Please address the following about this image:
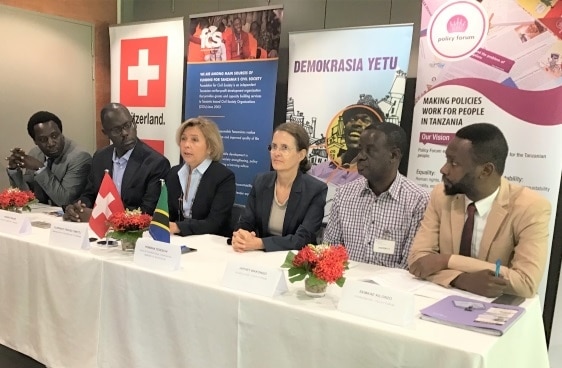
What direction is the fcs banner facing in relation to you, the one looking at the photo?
facing the viewer and to the left of the viewer

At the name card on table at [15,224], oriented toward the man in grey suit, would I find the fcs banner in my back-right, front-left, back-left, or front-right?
front-right

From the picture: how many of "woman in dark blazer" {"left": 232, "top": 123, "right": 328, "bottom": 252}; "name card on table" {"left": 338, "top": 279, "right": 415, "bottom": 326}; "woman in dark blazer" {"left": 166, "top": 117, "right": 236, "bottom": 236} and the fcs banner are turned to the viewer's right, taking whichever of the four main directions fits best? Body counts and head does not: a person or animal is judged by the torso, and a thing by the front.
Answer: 0

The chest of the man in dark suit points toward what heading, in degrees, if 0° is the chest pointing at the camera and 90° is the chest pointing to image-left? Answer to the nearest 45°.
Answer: approximately 45°

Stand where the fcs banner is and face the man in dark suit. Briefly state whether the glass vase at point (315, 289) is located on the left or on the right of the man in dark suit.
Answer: left

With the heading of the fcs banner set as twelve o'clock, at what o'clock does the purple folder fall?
The purple folder is roughly at 10 o'clock from the fcs banner.

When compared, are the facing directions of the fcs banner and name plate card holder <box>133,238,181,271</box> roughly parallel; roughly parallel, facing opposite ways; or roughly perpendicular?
roughly parallel

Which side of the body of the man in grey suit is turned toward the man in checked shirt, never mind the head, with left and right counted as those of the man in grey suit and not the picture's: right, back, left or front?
left

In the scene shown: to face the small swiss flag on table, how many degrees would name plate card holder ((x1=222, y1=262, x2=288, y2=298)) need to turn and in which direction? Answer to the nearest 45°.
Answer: approximately 90° to its right

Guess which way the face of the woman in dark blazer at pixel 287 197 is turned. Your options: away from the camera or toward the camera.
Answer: toward the camera

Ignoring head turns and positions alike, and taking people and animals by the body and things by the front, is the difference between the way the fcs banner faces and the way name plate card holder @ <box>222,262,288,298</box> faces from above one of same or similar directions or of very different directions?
same or similar directions

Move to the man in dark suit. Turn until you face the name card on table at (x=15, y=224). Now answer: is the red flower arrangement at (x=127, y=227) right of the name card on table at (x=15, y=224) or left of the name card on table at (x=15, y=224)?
left

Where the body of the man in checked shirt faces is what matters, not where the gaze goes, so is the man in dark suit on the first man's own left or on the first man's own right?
on the first man's own right

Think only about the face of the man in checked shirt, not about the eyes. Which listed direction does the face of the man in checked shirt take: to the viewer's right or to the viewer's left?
to the viewer's left

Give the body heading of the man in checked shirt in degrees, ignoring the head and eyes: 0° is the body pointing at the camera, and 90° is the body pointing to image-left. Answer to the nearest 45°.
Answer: approximately 45°

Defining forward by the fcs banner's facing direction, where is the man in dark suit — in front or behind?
in front

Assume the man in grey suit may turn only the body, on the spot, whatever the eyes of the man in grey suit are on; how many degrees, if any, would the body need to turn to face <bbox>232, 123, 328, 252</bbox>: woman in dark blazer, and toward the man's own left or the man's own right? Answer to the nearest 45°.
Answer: approximately 90° to the man's own left
